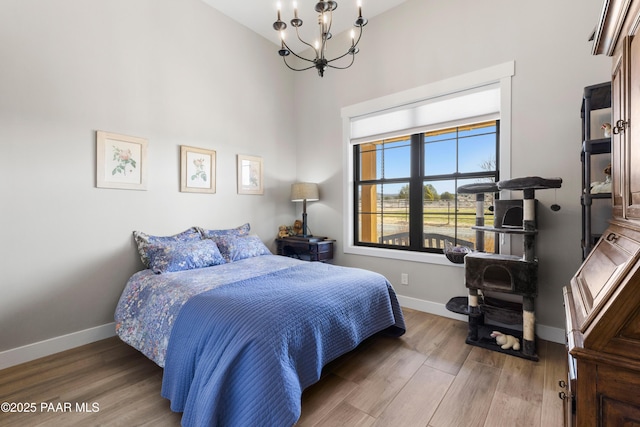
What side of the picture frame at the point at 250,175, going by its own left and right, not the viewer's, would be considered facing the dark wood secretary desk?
front

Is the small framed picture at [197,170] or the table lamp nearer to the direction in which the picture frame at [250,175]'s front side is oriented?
the table lamp

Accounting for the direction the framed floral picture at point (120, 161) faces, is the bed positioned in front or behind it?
in front

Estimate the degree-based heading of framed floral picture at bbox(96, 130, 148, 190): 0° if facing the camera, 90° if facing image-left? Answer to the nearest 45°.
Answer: approximately 315°

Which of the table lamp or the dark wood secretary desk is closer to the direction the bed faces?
the dark wood secretary desk

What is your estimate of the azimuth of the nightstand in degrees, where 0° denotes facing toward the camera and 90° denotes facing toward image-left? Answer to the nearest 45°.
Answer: approximately 315°

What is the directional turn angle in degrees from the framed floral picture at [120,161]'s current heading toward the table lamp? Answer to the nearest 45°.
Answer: approximately 45° to its left

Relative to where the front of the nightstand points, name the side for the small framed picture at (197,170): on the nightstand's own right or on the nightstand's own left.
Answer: on the nightstand's own right

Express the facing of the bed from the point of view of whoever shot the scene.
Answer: facing the viewer and to the right of the viewer

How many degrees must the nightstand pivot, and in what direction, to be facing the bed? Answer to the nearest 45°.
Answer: approximately 45° to its right
